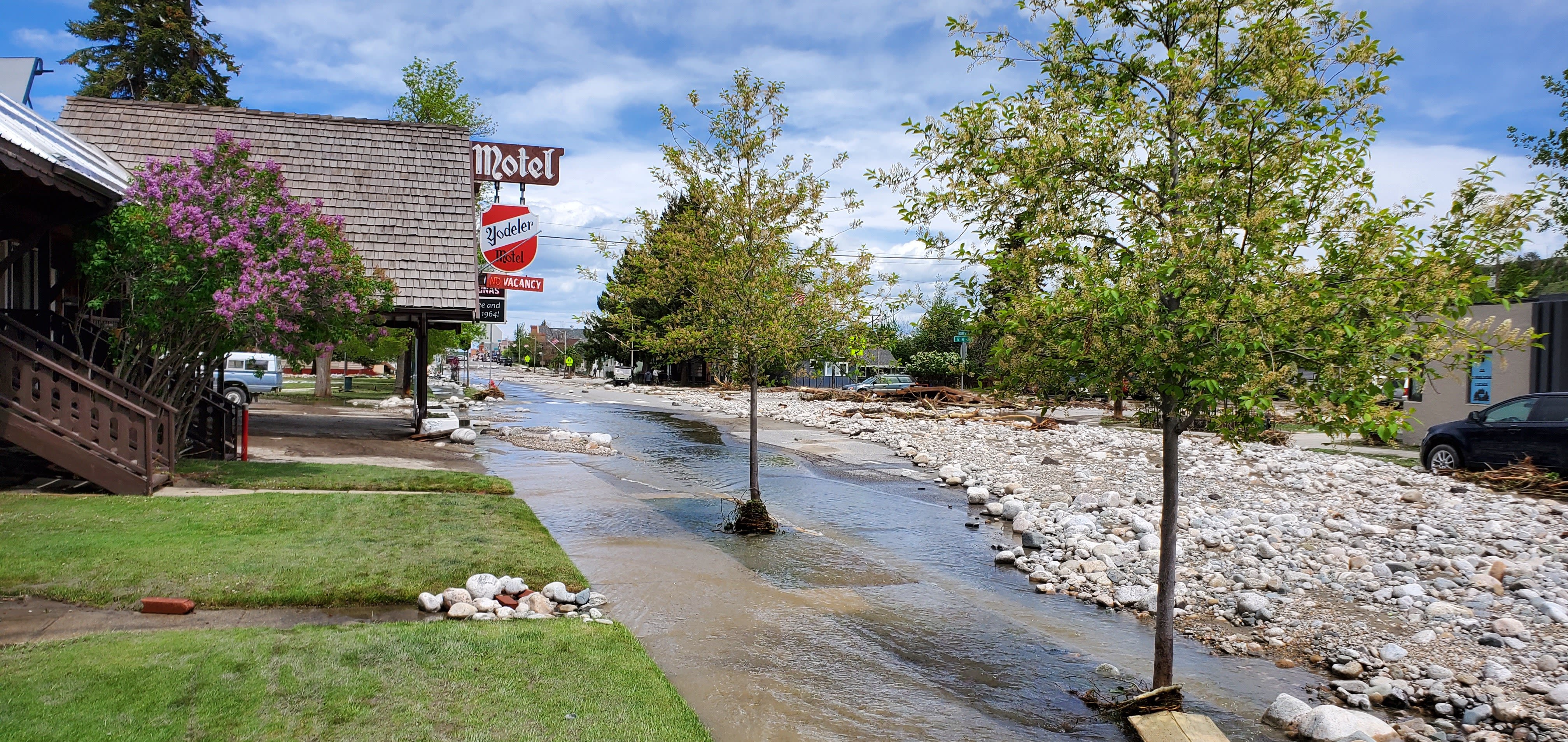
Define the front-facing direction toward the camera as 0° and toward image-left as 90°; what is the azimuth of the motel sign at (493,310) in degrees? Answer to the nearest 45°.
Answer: approximately 0°

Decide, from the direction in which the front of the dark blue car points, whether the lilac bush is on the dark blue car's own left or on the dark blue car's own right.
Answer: on the dark blue car's own left

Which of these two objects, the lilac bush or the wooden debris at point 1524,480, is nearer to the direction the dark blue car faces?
the lilac bush

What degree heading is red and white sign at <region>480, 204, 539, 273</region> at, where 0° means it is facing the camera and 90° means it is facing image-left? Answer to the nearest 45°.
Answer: approximately 0°

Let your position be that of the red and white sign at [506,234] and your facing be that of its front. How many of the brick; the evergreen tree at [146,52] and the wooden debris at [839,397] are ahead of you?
1

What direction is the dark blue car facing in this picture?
to the viewer's left

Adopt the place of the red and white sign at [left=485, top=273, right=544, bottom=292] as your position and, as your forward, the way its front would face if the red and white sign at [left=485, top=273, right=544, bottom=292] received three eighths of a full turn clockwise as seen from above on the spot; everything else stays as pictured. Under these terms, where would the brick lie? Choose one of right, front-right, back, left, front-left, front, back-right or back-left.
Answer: back-left

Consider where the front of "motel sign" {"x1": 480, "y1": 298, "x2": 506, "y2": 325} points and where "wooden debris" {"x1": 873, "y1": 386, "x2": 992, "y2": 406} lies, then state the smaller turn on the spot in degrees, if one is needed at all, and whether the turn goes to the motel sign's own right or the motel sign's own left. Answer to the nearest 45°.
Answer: approximately 135° to the motel sign's own left

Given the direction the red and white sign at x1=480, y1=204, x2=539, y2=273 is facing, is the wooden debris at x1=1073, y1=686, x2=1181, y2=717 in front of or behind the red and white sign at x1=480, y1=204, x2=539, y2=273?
in front

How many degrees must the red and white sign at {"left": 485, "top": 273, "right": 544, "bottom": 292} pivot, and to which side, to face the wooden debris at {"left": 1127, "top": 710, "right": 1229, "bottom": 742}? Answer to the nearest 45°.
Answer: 0° — it already faces it
